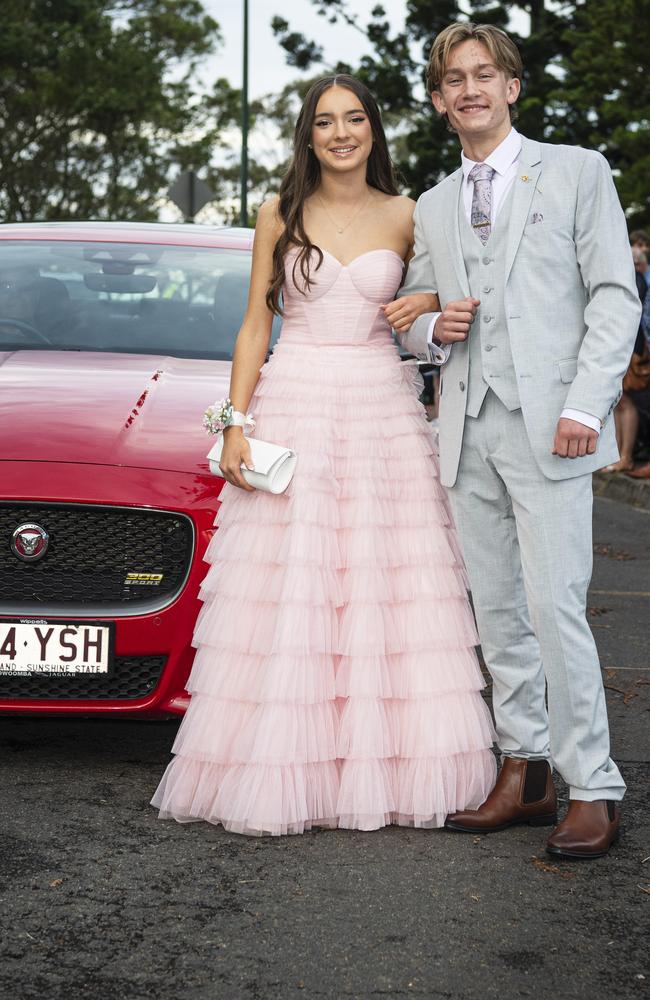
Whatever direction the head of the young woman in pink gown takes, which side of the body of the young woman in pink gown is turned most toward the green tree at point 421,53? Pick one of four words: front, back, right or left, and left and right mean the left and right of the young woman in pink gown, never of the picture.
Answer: back

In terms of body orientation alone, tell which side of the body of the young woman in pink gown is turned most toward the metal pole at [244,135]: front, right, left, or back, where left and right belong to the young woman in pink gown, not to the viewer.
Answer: back

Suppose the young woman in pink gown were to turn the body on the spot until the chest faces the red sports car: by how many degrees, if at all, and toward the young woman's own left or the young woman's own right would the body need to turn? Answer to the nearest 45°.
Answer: approximately 90° to the young woman's own right

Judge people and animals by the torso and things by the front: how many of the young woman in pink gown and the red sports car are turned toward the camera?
2

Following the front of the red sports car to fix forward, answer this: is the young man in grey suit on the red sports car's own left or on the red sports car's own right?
on the red sports car's own left

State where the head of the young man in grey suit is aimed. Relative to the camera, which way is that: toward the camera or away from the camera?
toward the camera

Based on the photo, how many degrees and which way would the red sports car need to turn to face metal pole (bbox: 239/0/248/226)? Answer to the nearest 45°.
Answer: approximately 180°

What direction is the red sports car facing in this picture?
toward the camera

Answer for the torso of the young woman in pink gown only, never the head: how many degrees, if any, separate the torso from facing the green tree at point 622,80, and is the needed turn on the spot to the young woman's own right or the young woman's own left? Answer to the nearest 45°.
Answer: approximately 180°

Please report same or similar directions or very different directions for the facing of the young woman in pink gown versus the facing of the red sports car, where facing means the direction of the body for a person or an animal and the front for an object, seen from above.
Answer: same or similar directions

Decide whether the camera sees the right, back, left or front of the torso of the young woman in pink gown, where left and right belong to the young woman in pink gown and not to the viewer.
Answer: front

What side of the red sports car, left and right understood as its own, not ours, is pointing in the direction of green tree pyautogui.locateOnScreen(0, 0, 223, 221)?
back

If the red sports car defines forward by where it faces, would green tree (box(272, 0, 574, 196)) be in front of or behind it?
behind
